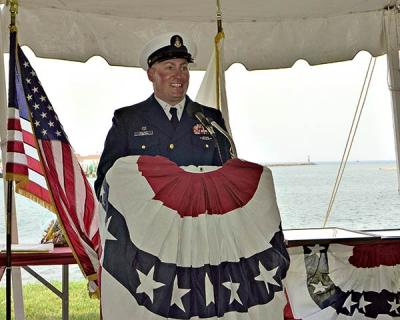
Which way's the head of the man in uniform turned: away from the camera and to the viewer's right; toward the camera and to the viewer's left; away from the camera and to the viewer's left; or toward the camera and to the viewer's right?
toward the camera and to the viewer's right

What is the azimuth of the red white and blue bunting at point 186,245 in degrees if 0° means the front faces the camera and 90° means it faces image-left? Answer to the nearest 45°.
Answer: approximately 0°

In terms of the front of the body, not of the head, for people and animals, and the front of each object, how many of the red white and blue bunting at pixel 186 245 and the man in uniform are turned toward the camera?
2

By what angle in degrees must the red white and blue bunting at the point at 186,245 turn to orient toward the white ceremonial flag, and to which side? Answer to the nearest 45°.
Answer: approximately 180°

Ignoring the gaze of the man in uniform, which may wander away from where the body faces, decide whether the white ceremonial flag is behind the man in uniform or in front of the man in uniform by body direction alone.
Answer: behind

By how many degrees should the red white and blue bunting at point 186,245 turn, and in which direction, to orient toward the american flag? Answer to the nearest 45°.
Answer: approximately 135° to its right
